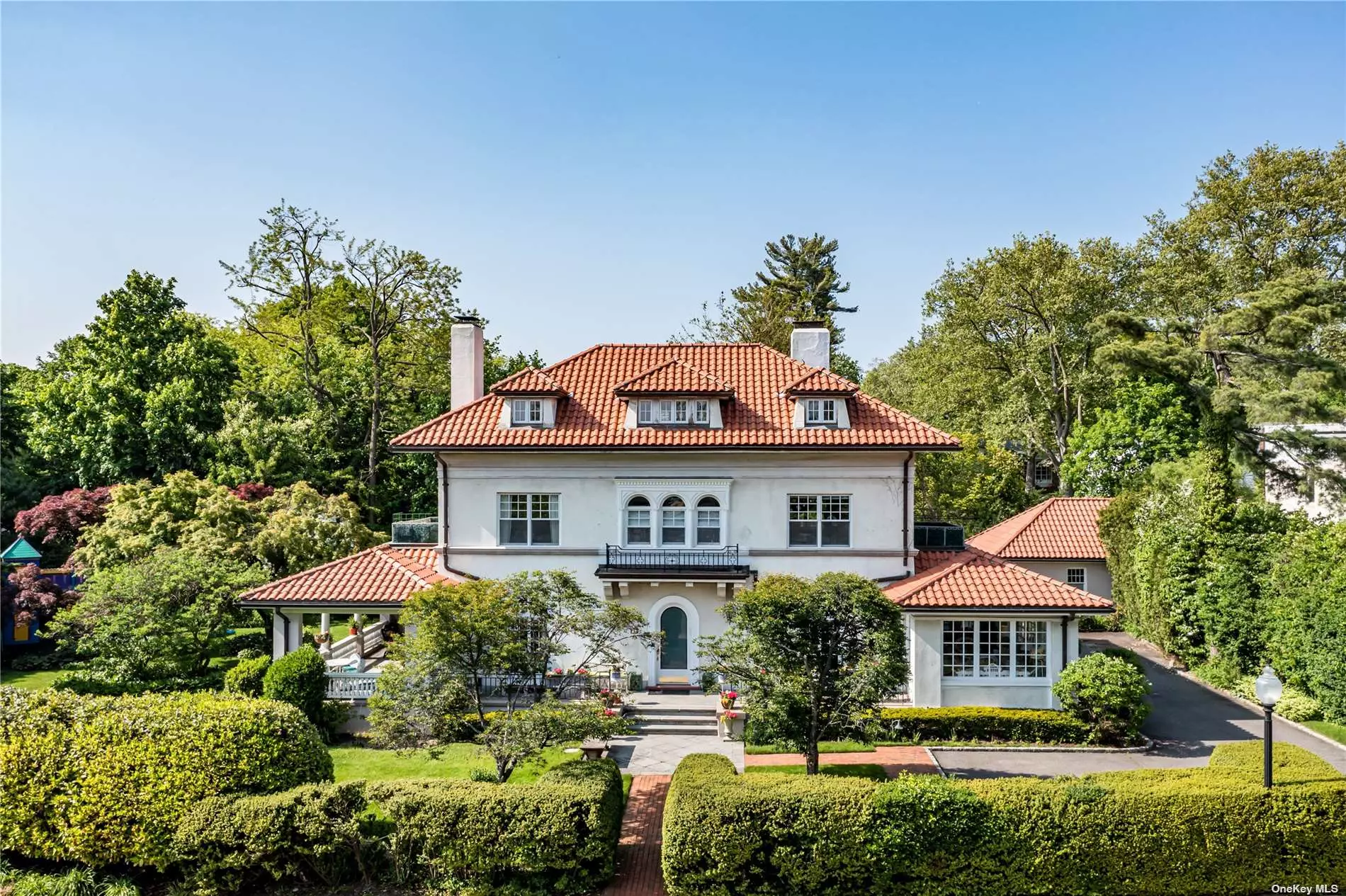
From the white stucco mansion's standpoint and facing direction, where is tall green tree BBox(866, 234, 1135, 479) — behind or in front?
behind

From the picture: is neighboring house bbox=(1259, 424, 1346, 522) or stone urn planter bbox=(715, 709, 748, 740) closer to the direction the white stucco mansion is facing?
the stone urn planter

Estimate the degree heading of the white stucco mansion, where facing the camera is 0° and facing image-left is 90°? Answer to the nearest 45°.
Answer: approximately 0°
